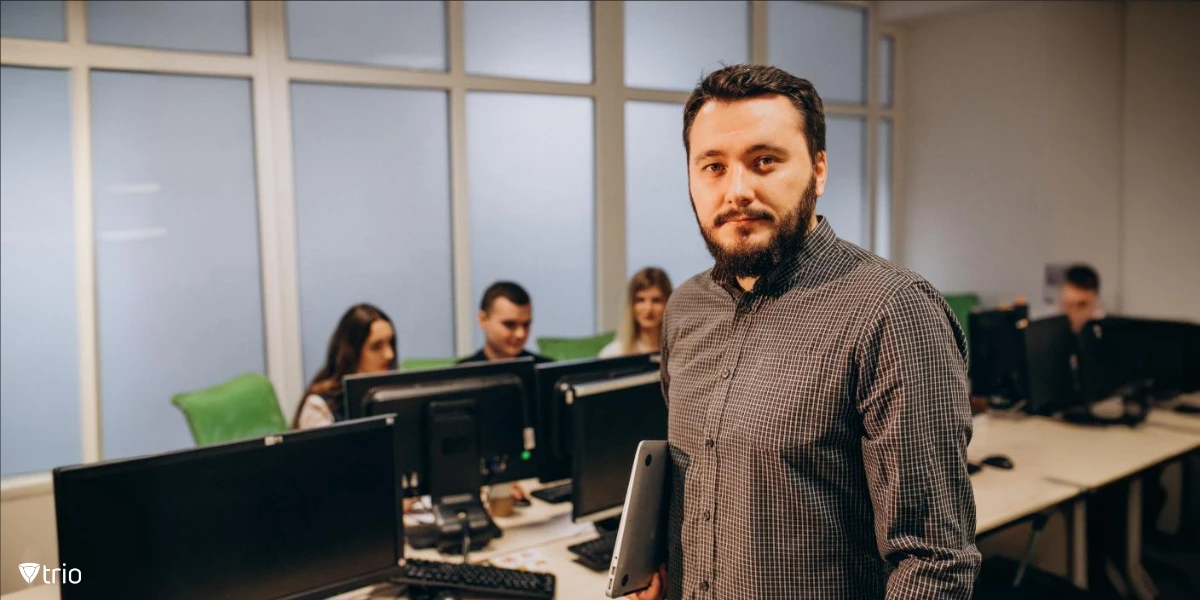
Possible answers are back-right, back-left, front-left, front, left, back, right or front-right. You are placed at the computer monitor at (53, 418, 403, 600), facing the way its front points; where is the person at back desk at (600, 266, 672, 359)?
left

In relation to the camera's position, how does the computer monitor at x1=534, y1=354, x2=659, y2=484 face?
facing away from the viewer and to the left of the viewer

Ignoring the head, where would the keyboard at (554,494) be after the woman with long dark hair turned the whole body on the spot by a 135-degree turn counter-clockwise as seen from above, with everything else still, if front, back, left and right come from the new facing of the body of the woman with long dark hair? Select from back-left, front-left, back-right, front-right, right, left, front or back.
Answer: back-right

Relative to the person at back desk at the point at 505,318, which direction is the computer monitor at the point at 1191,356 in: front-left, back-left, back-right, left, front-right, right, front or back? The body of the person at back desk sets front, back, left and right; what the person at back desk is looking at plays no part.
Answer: front-left

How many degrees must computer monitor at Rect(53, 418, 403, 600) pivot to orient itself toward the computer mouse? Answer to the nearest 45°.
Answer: approximately 45° to its left

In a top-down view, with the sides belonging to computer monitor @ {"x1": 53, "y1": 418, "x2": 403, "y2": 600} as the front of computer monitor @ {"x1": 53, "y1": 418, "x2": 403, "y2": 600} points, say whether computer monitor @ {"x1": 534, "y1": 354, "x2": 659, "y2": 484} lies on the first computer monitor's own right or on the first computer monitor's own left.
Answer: on the first computer monitor's own left

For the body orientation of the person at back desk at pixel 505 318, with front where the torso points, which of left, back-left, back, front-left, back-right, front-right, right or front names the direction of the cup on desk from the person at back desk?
front-right

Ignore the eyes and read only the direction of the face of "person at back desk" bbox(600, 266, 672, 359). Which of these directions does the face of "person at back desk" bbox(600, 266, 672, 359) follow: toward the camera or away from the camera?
toward the camera

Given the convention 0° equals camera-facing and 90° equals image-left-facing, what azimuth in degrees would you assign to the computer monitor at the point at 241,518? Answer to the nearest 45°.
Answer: approximately 315°

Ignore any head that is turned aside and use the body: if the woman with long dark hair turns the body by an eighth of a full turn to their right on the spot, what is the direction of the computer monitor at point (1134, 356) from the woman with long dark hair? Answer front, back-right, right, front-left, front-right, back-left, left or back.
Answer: left

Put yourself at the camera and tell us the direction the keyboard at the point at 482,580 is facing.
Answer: facing the viewer

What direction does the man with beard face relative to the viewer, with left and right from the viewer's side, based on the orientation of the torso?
facing the viewer and to the left of the viewer

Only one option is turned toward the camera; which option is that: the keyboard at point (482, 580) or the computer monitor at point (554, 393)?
the keyboard
